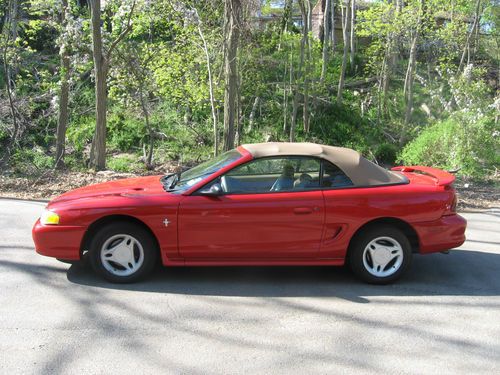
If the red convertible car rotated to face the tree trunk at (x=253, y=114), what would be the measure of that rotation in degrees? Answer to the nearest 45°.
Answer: approximately 90° to its right

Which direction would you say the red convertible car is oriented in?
to the viewer's left

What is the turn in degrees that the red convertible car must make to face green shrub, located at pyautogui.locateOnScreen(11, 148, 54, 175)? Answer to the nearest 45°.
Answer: approximately 45° to its right

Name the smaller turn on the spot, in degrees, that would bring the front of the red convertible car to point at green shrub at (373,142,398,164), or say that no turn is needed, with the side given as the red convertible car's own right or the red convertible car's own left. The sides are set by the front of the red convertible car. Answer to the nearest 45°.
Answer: approximately 90° to the red convertible car's own right

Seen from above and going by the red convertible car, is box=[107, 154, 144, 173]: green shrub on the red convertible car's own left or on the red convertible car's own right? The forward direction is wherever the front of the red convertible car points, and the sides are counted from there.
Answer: on the red convertible car's own right

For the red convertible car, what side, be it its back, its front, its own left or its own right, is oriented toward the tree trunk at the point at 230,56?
right

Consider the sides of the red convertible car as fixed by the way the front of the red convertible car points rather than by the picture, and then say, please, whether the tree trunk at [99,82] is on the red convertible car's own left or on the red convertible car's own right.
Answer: on the red convertible car's own right
